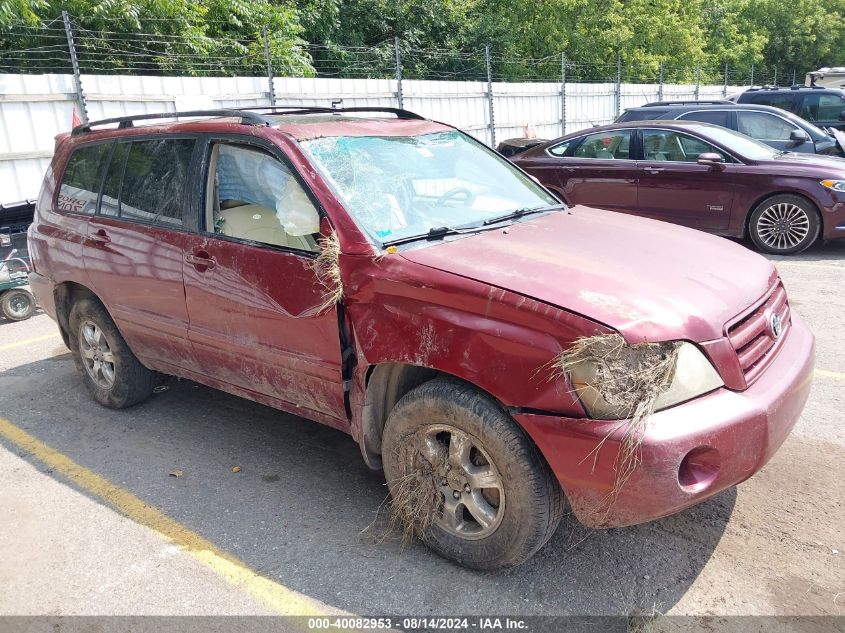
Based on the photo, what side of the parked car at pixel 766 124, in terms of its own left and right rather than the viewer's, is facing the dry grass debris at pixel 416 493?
right

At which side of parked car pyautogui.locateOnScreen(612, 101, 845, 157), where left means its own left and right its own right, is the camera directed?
right

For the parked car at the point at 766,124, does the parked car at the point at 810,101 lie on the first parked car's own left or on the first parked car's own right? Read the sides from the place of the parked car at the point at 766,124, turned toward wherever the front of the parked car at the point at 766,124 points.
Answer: on the first parked car's own left

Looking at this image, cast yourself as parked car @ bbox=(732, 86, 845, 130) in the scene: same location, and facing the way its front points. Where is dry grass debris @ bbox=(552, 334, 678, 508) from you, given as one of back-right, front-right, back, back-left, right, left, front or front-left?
right

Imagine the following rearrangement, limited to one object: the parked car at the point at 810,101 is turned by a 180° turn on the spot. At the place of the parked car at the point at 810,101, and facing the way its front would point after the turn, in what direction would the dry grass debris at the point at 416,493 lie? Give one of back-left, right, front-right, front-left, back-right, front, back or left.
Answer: left

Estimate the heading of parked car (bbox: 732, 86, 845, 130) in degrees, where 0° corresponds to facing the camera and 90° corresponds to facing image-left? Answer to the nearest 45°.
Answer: approximately 270°

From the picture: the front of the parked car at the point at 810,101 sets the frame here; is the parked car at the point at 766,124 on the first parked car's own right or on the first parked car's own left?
on the first parked car's own right

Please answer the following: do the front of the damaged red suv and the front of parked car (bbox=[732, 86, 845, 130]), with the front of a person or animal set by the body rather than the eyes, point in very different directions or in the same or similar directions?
same or similar directions

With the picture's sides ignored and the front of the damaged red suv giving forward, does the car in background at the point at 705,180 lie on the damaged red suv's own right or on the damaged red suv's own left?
on the damaged red suv's own left

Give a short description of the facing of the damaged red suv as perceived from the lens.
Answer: facing the viewer and to the right of the viewer

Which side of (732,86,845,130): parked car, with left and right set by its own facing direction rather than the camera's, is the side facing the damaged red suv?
right

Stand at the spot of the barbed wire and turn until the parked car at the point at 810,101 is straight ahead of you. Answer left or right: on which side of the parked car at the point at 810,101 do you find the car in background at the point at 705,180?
right
